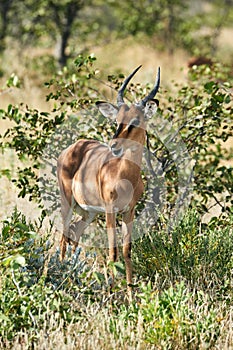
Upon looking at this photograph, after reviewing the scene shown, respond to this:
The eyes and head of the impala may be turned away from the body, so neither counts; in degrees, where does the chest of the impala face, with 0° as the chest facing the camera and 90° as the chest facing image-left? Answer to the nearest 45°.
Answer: approximately 315°
